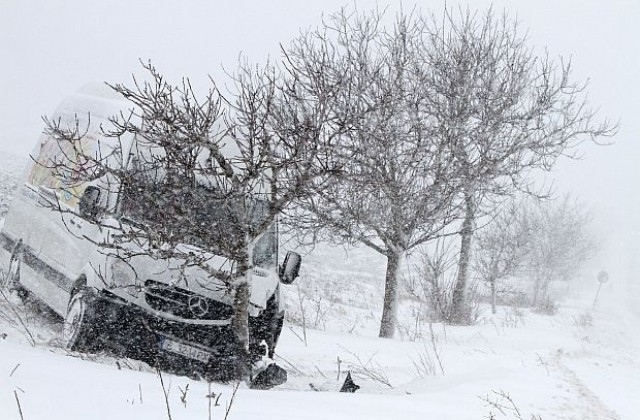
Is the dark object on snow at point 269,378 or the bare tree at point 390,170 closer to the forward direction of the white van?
the dark object on snow

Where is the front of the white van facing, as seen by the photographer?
facing the viewer and to the right of the viewer

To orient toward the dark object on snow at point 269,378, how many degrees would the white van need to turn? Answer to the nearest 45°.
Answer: approximately 45° to its left

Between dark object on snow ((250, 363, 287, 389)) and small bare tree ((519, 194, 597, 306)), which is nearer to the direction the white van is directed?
the dark object on snow

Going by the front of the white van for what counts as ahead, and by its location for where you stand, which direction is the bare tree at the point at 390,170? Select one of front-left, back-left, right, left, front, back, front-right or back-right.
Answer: left

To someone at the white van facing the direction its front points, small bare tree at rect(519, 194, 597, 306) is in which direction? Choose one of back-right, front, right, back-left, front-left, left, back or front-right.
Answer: left
